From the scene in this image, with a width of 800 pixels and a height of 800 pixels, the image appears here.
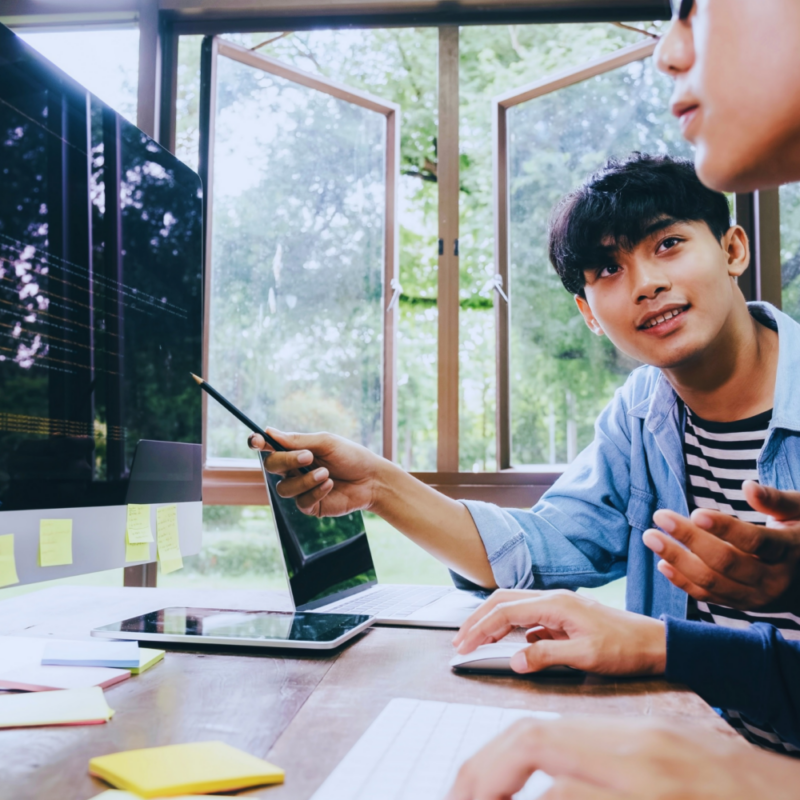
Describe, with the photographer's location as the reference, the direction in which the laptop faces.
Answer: facing the viewer and to the right of the viewer

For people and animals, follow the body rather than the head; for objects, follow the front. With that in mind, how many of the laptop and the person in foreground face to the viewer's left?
1

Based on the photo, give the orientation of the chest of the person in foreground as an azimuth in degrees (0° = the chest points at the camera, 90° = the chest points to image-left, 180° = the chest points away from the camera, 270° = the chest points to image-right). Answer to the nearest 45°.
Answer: approximately 90°

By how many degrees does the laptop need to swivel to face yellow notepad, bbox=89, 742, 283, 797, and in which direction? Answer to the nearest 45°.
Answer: approximately 45° to its right

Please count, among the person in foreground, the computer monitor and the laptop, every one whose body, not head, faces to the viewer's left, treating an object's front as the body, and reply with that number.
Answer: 1

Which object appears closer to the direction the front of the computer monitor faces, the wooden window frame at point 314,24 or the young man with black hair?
the young man with black hair

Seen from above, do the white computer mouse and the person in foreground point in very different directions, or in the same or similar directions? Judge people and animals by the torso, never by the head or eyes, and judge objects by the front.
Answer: same or similar directions

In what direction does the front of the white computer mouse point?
to the viewer's left

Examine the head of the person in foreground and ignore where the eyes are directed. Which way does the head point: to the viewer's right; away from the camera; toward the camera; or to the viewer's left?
to the viewer's left

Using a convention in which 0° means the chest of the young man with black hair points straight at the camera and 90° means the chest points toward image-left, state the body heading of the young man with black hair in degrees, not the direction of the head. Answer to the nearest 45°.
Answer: approximately 45°
